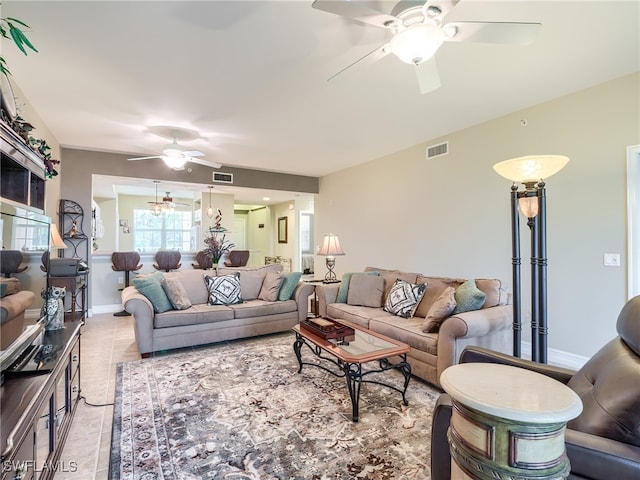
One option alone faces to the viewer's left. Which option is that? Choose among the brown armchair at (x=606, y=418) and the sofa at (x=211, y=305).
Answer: the brown armchair

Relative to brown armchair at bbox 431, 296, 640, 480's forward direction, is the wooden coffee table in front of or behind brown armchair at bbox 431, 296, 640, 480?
in front

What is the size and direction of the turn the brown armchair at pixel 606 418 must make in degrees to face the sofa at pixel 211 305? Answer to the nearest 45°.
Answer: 0° — it already faces it

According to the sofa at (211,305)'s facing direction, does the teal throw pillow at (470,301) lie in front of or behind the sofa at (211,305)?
in front

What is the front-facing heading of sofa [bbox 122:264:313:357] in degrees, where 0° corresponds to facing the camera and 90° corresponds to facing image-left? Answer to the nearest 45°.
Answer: approximately 315°

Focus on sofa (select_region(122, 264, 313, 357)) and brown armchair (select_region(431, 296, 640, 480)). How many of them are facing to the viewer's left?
1

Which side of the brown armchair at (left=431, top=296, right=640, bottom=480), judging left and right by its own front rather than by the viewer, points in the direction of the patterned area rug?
front

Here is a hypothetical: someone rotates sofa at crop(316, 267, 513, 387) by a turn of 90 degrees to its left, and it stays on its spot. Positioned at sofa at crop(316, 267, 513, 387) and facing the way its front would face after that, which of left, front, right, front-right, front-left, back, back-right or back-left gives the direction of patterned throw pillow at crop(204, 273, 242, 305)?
back-right

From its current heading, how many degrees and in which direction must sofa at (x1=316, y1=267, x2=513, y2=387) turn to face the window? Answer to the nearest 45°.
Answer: approximately 90° to its right

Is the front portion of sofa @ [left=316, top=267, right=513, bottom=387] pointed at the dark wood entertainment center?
yes

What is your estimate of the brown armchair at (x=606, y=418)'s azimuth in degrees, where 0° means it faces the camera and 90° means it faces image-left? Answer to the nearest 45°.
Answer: approximately 90°

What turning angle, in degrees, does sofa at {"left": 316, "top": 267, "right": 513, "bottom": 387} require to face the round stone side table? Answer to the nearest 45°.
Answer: approximately 45° to its left

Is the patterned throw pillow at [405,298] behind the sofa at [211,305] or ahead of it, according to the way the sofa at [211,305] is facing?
ahead
